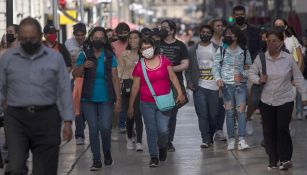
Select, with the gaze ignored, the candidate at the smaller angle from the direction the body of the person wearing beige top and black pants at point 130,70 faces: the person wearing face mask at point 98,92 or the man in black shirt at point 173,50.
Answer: the person wearing face mask

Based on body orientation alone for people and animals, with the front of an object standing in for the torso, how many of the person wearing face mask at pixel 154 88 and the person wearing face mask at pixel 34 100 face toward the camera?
2
